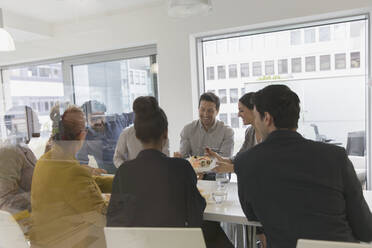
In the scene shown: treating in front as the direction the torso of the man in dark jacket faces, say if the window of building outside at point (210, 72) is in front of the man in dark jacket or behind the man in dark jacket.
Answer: in front

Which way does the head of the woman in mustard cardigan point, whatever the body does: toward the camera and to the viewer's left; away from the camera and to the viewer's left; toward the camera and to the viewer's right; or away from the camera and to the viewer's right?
away from the camera and to the viewer's right

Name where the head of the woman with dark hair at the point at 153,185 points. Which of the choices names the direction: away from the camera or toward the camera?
away from the camera

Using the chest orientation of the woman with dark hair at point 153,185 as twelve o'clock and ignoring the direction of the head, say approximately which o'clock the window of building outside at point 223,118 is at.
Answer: The window of building outside is roughly at 1 o'clock from the woman with dark hair.

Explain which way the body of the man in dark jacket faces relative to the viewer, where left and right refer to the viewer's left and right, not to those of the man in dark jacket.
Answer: facing away from the viewer and to the left of the viewer

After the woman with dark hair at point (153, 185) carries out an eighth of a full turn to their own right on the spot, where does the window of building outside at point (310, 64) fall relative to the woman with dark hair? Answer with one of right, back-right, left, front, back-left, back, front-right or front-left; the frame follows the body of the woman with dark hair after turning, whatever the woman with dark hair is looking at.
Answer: front

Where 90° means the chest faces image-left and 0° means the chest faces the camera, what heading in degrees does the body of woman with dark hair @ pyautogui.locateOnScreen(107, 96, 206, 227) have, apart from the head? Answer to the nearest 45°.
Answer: approximately 180°

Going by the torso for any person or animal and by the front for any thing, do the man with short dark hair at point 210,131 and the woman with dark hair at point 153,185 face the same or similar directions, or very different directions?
very different directions

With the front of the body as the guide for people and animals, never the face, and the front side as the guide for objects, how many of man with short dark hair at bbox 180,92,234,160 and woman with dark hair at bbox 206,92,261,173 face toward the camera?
1

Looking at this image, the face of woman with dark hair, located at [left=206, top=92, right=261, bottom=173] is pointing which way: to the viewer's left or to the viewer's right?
to the viewer's left

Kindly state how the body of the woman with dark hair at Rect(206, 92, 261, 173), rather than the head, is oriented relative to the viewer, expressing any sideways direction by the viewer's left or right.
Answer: facing to the left of the viewer

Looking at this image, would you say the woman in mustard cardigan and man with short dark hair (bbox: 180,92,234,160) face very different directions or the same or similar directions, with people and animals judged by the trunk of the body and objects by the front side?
very different directions
